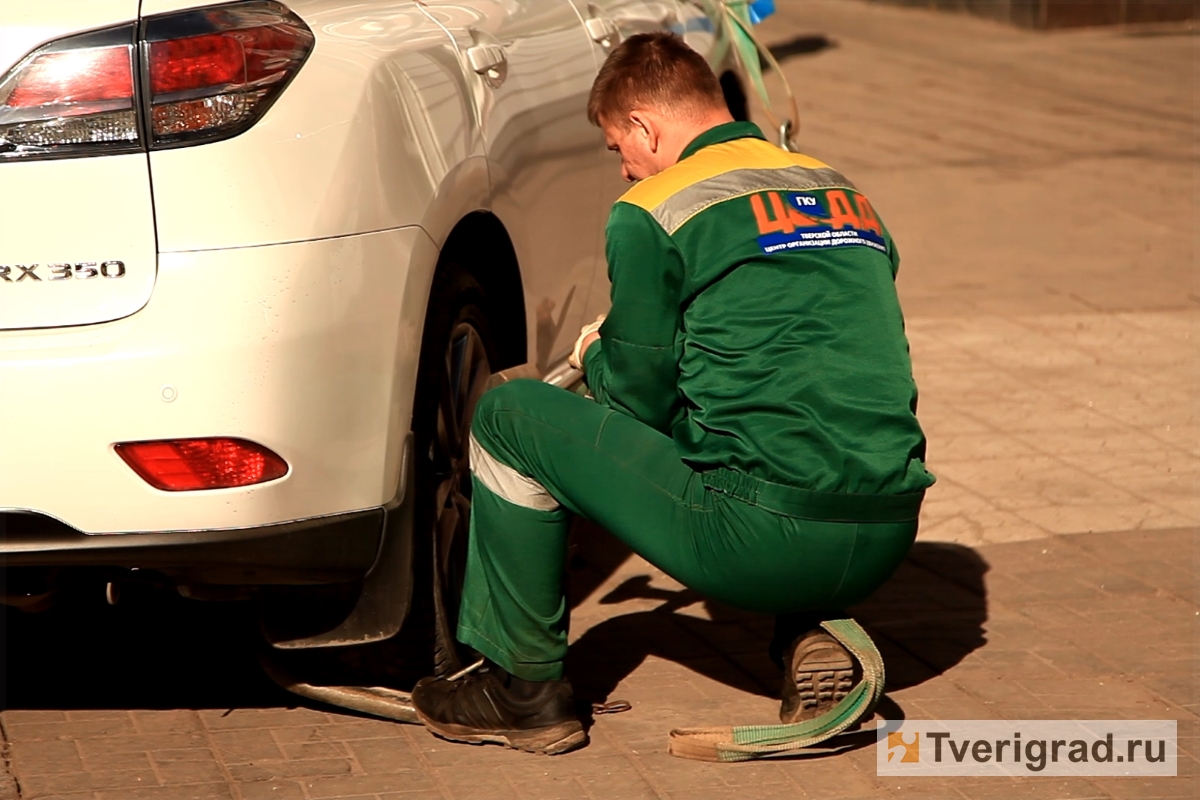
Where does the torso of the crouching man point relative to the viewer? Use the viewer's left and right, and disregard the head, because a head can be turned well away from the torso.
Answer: facing away from the viewer and to the left of the viewer

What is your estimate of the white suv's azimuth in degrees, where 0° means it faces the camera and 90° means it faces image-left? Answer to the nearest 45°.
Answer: approximately 225°

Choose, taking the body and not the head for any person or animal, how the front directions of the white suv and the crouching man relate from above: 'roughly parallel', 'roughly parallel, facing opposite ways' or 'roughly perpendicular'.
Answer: roughly perpendicular
